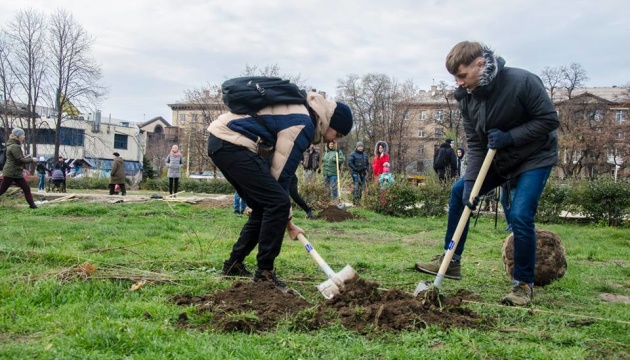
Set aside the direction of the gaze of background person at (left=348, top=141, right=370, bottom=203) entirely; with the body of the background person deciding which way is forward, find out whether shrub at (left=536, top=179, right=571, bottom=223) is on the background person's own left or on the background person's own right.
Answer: on the background person's own left

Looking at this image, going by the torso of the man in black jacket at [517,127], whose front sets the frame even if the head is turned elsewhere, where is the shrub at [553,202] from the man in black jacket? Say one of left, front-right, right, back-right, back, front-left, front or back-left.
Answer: back-right

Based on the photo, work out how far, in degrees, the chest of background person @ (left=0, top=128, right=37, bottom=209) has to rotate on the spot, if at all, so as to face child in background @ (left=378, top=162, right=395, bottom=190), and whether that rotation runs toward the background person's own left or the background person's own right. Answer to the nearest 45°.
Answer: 0° — they already face them

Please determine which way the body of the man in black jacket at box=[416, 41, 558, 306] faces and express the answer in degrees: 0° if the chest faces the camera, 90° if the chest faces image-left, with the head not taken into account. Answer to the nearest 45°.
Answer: approximately 45°

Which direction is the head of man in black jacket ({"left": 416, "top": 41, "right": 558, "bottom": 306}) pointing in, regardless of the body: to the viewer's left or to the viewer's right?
to the viewer's left

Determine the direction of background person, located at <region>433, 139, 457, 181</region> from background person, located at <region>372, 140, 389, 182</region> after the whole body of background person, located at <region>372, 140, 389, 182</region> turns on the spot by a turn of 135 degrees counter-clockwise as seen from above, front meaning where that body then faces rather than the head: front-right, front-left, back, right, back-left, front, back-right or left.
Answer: front-right

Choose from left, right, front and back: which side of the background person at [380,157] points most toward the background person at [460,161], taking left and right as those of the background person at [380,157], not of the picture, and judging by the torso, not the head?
left

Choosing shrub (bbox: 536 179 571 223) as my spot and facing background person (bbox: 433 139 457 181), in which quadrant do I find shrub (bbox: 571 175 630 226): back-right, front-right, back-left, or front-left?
back-right

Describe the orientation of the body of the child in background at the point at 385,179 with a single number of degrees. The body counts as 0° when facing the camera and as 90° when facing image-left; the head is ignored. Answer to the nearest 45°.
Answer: approximately 0°
